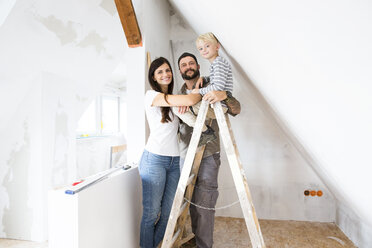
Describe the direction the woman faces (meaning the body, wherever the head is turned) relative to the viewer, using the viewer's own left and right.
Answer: facing the viewer and to the right of the viewer

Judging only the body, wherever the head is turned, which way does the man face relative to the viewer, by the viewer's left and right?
facing the viewer

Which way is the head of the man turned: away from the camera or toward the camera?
toward the camera

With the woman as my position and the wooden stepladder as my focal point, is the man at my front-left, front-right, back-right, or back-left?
front-left

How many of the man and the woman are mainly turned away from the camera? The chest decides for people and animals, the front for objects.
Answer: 0

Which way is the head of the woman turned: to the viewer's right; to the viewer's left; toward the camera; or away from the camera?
toward the camera
